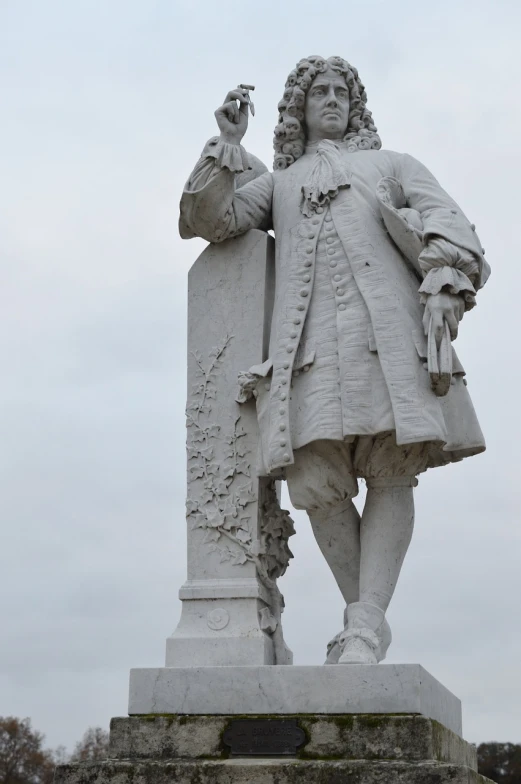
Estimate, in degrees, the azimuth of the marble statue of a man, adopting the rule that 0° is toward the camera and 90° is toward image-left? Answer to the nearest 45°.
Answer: approximately 0°
